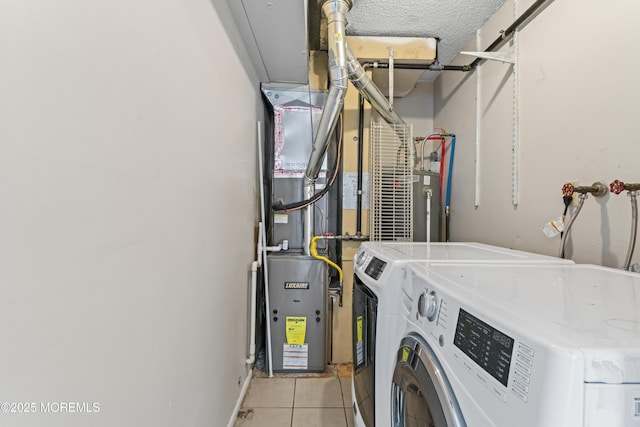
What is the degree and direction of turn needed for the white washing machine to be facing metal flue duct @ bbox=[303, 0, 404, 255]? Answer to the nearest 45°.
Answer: approximately 90° to its right

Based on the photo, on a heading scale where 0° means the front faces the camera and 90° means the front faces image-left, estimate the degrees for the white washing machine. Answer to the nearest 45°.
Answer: approximately 45°

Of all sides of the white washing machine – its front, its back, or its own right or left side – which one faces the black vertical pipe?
right

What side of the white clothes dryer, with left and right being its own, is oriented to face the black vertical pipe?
right

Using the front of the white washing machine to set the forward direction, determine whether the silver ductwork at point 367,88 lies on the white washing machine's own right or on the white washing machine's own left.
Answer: on the white washing machine's own right

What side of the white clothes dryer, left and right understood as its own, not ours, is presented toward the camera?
left
